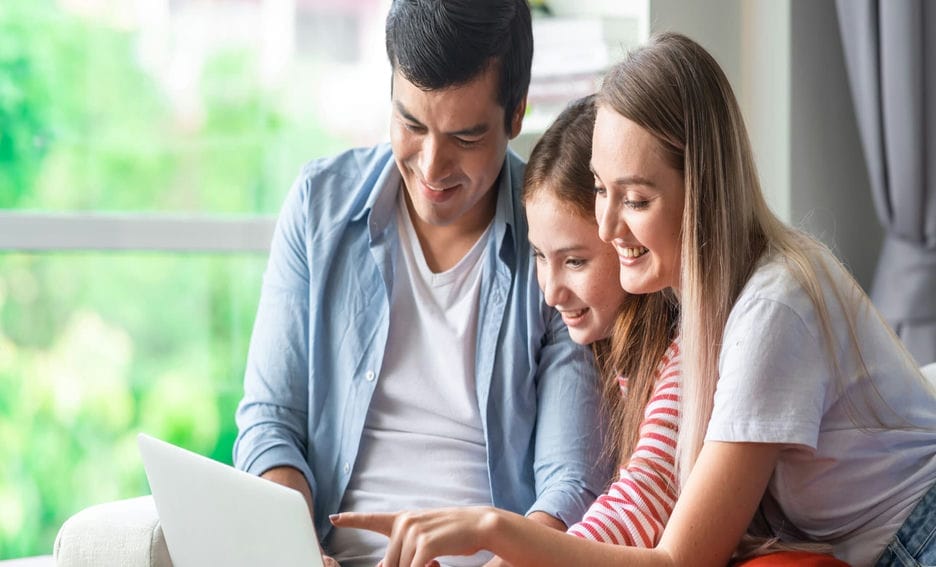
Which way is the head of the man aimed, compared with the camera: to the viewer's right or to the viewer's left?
to the viewer's left

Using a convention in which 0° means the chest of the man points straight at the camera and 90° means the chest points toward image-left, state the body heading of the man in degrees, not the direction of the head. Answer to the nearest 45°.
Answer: approximately 0°
